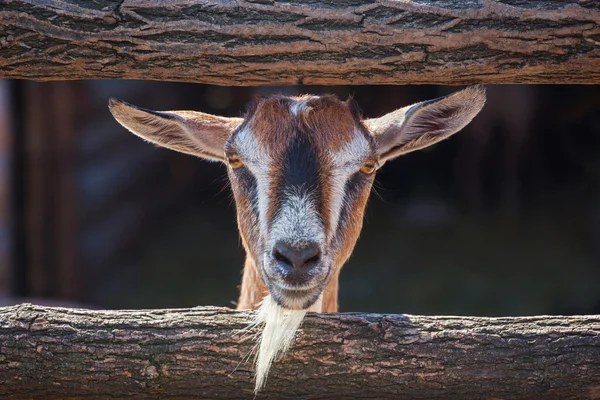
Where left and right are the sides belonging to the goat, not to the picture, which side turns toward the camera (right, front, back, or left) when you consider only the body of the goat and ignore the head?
front

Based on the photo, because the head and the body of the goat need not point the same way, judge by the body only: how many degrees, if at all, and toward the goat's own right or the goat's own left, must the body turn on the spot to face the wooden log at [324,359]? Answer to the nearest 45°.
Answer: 0° — it already faces it
